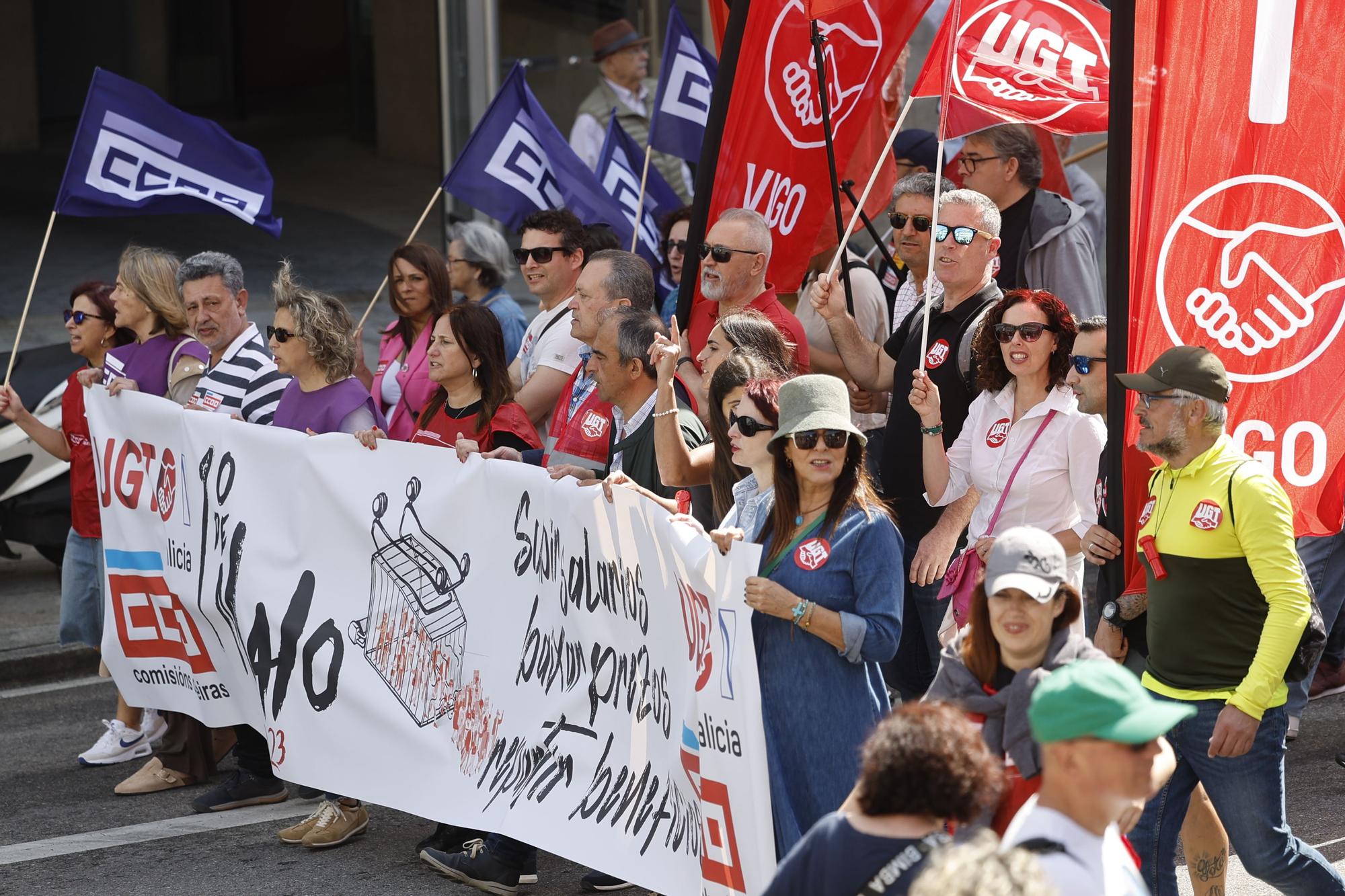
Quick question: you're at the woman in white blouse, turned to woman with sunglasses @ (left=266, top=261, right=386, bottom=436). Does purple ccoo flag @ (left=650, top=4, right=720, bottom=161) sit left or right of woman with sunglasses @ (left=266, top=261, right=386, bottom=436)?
right

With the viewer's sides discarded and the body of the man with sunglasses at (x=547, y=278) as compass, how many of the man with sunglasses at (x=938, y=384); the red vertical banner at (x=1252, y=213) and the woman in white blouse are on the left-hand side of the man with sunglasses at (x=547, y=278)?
3

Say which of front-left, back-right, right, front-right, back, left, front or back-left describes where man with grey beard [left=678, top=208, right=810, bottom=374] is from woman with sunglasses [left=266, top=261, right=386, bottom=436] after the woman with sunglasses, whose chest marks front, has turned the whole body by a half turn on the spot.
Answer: front-right

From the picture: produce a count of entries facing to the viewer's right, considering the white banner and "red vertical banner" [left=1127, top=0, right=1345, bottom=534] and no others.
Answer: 0

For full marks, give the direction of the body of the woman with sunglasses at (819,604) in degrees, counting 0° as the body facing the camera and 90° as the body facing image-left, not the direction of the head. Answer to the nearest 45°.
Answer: approximately 45°

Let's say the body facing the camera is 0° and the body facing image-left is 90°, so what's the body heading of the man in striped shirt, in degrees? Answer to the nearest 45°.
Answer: approximately 45°

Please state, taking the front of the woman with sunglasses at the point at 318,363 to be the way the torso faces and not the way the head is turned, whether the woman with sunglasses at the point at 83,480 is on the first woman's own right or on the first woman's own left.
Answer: on the first woman's own right

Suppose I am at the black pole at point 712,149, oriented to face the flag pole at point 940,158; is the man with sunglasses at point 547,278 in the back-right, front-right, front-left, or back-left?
back-right

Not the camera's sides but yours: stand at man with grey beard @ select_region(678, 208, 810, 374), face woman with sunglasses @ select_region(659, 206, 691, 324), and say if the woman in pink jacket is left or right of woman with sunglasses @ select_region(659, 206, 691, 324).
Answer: left

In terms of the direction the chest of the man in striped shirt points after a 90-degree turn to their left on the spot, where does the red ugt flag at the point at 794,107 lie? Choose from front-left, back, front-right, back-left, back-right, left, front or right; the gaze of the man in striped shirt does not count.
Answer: front-left
